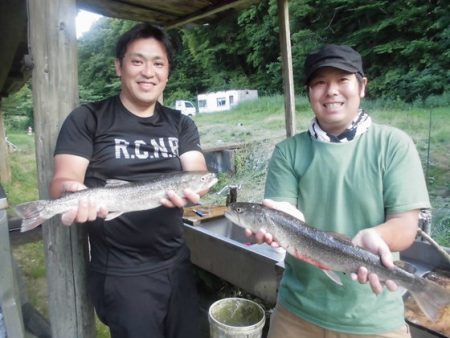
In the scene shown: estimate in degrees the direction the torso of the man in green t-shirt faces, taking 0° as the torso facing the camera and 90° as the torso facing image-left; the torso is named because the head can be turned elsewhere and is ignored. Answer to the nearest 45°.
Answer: approximately 0°

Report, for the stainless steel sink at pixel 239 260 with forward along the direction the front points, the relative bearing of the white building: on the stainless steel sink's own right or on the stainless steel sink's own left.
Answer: on the stainless steel sink's own right

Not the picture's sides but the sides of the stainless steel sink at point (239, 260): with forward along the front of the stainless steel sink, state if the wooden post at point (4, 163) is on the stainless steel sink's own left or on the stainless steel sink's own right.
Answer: on the stainless steel sink's own right

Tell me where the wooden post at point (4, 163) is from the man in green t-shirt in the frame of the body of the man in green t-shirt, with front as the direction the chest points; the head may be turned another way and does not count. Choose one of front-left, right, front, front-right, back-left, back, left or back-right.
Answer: back-right

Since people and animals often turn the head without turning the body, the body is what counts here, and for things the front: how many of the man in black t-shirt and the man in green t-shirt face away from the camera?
0

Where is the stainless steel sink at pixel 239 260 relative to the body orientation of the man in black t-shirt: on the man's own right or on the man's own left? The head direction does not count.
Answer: on the man's own left

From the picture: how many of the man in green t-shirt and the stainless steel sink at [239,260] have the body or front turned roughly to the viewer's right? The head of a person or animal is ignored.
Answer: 0

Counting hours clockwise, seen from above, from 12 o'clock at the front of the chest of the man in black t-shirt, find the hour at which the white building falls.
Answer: The white building is roughly at 8 o'clock from the man in black t-shirt.

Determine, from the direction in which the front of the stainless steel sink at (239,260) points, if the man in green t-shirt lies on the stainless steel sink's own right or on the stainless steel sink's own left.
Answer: on the stainless steel sink's own left

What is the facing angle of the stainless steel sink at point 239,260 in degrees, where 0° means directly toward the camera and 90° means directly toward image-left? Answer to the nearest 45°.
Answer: approximately 45°

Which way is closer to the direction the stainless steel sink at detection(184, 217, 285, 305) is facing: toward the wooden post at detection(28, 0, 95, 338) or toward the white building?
the wooden post
